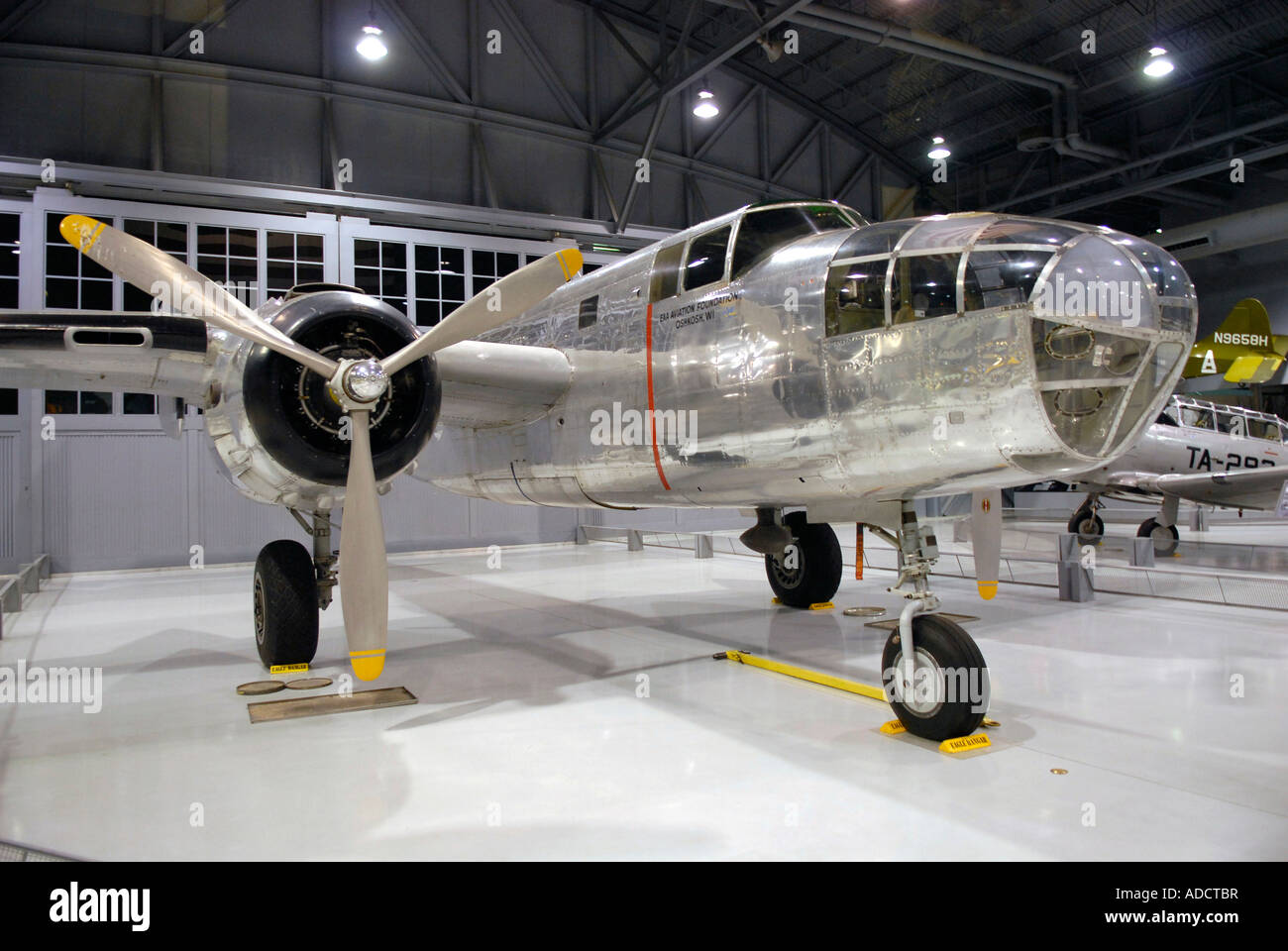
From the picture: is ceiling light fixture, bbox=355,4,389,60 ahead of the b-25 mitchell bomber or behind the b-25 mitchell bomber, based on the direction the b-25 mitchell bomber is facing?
behind

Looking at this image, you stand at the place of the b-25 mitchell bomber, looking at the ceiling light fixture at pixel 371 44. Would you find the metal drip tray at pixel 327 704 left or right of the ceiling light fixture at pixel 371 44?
left

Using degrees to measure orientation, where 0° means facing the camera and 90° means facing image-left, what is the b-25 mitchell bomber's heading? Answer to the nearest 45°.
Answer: approximately 315°

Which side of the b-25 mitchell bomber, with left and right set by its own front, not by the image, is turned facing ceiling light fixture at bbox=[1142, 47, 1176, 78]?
left
